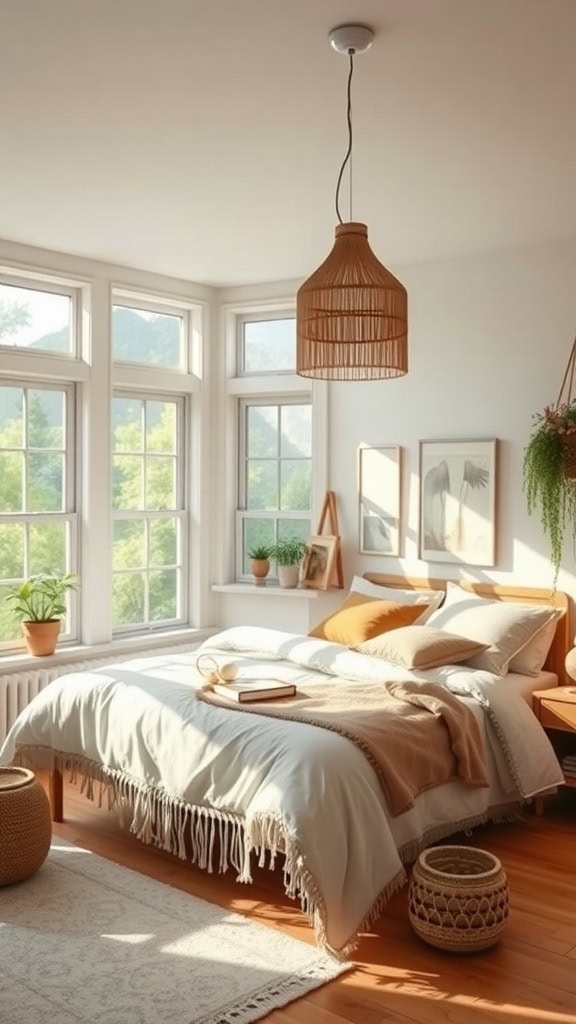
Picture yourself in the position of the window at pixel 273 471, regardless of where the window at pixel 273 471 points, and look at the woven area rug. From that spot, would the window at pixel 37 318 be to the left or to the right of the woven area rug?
right

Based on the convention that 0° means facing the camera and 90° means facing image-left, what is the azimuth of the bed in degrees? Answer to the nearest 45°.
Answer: approximately 45°

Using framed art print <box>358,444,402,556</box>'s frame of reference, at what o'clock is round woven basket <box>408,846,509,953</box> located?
The round woven basket is roughly at 12 o'clock from the framed art print.

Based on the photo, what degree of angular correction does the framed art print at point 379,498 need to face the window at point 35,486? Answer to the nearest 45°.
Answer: approximately 90° to its right

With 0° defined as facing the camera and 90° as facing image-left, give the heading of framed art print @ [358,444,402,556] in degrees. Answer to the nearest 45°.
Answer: approximately 0°

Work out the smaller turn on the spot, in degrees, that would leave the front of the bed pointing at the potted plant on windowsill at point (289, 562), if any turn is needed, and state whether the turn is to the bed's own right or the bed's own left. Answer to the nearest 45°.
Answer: approximately 135° to the bed's own right

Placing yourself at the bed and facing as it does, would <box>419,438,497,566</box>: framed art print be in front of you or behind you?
behind

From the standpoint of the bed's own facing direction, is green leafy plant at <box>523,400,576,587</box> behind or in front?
behind
